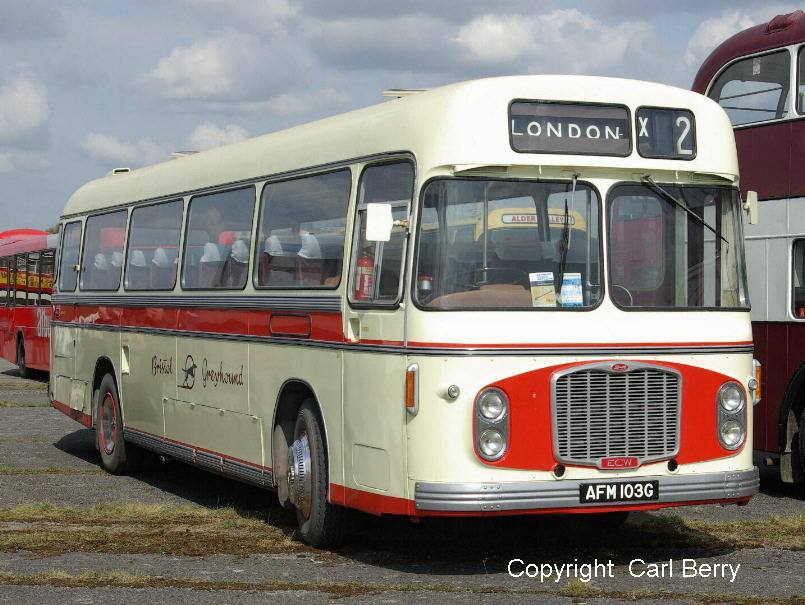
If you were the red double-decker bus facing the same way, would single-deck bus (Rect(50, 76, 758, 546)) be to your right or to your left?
on your right

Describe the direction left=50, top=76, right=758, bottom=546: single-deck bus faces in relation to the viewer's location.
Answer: facing the viewer and to the right of the viewer

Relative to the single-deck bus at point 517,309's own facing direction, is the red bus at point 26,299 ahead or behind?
behind

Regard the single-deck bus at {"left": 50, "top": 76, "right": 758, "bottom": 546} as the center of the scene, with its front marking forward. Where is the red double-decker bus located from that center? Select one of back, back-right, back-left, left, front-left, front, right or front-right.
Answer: left

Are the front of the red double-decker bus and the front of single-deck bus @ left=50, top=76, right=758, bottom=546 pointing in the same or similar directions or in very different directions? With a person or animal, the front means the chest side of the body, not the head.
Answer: same or similar directions

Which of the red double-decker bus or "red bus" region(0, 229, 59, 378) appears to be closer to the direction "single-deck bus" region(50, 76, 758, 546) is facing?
the red double-decker bus

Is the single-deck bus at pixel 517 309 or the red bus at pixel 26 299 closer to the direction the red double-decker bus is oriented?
the single-deck bus

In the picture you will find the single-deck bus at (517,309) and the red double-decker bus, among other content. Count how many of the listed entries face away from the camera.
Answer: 0
